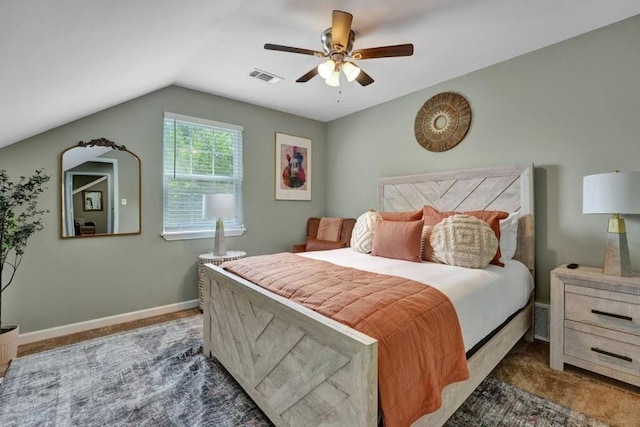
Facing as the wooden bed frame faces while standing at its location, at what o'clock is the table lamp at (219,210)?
The table lamp is roughly at 3 o'clock from the wooden bed frame.

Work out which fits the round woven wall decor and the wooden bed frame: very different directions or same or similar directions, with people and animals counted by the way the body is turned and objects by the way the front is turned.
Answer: same or similar directions

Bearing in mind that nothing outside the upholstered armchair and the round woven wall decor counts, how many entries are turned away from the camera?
0

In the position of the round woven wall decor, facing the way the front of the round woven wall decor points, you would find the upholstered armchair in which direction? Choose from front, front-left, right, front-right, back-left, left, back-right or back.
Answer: front-right

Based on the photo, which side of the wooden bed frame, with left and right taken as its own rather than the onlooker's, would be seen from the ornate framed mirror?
right

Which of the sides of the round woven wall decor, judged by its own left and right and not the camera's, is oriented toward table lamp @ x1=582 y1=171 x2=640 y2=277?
left

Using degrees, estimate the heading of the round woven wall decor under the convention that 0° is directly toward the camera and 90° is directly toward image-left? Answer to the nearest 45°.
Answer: approximately 45°

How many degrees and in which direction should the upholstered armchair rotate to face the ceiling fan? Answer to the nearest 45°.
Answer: approximately 45° to its left

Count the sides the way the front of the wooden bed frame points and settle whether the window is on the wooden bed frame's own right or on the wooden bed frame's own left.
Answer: on the wooden bed frame's own right

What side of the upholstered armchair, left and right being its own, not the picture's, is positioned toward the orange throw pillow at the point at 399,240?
left

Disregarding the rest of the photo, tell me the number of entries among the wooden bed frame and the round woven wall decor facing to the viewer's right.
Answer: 0

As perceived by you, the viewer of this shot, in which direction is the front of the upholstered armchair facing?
facing the viewer and to the left of the viewer
